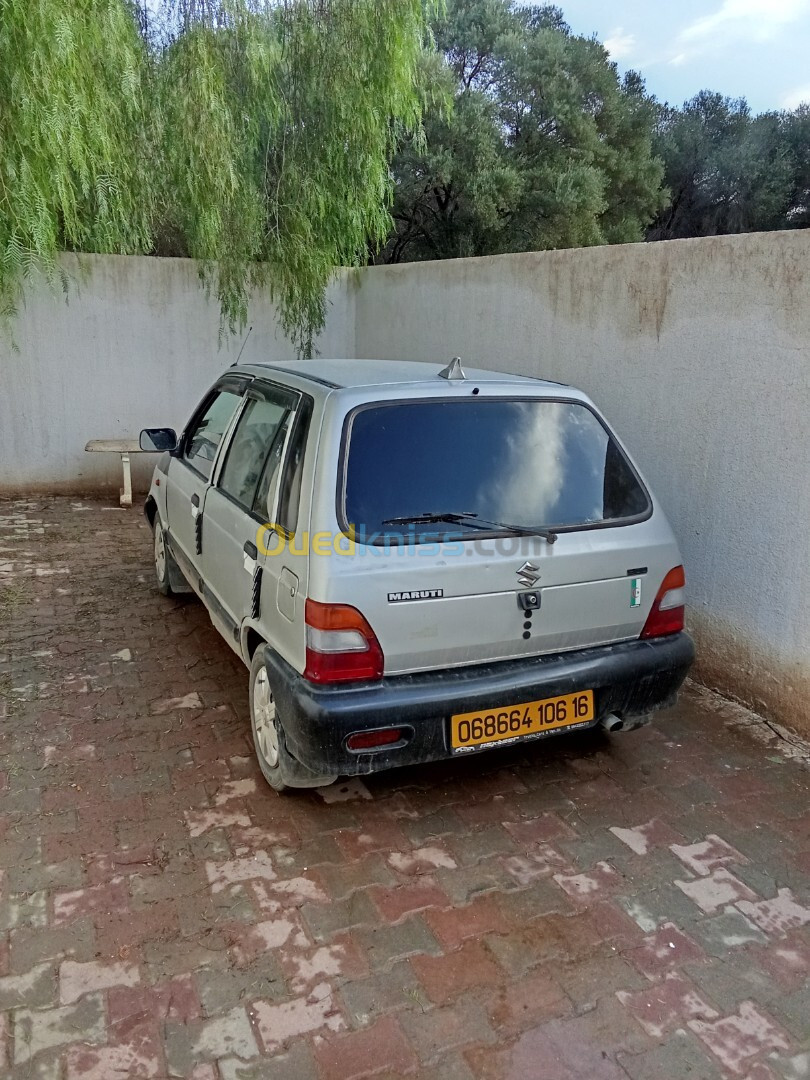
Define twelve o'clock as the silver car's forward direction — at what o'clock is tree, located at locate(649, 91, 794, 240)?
The tree is roughly at 2 o'clock from the silver car.

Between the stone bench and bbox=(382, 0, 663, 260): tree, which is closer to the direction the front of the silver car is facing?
the stone bench

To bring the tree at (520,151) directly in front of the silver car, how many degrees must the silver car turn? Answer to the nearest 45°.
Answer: approximately 45° to its right

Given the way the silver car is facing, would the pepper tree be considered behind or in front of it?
in front

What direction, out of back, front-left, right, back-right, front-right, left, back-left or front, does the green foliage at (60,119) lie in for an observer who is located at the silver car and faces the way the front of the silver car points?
front

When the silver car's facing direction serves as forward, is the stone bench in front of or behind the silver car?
in front

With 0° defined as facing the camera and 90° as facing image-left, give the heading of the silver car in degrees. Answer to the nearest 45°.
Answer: approximately 135°

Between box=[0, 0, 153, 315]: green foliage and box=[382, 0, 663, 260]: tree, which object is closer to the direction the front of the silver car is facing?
the green foliage
